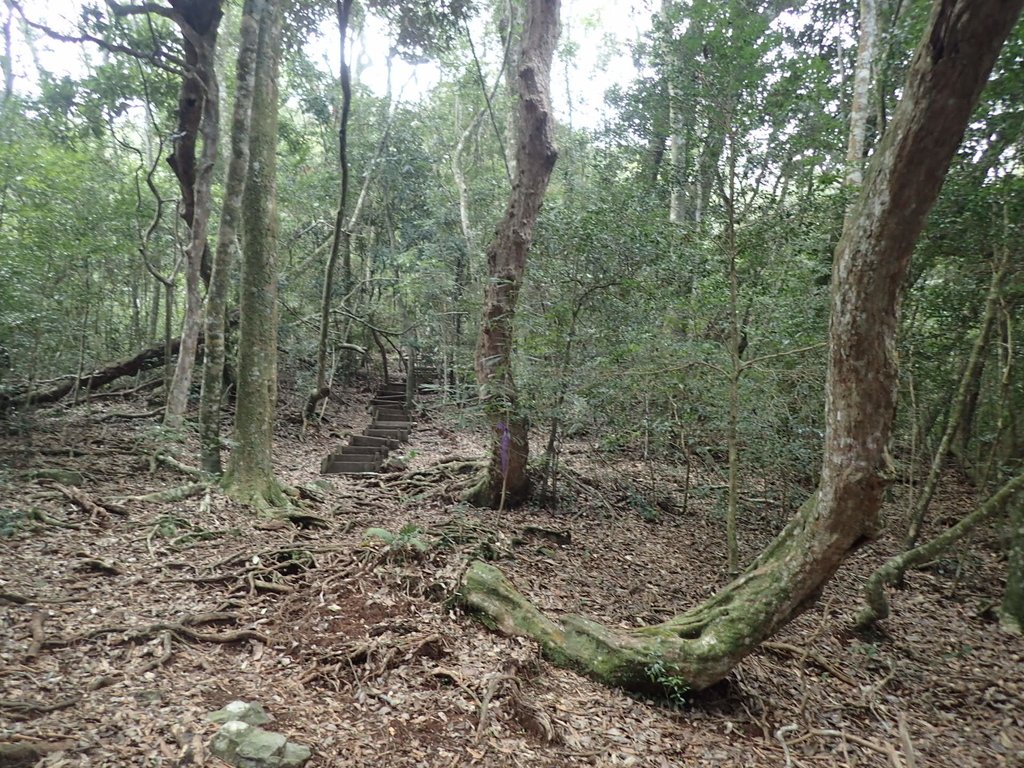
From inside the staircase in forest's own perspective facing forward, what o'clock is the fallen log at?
The fallen log is roughly at 3 o'clock from the staircase in forest.

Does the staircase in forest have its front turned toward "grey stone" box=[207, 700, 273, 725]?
yes

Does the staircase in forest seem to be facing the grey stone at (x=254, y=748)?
yes

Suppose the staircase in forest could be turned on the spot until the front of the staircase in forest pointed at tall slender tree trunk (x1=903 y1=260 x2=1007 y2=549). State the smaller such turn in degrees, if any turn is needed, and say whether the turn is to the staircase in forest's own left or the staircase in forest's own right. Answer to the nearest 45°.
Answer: approximately 45° to the staircase in forest's own left

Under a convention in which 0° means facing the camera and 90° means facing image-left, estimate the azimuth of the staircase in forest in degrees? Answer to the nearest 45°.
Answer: approximately 0°
